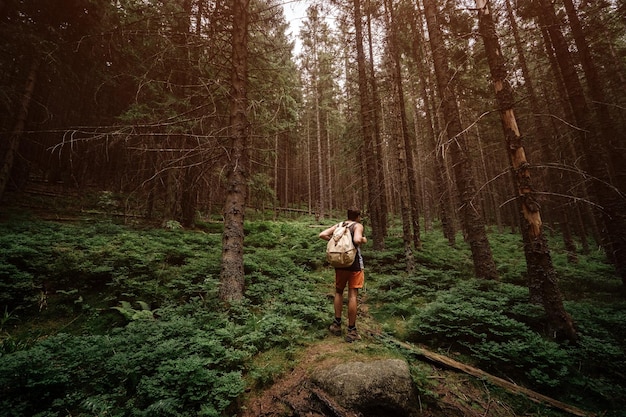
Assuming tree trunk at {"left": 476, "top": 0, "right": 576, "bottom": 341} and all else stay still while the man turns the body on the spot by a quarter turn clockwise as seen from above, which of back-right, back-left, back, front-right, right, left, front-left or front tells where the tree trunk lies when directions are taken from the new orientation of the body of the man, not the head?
front-left

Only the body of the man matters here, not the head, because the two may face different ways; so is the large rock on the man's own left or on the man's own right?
on the man's own right

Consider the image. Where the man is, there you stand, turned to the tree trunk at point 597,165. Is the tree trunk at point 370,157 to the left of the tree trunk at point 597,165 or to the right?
left

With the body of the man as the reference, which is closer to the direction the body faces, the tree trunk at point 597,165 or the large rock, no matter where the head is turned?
the tree trunk

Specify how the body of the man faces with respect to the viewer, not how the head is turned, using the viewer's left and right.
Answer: facing away from the viewer and to the right of the viewer

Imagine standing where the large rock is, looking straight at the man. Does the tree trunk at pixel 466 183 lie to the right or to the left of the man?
right

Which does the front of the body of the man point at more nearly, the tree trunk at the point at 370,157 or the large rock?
the tree trunk

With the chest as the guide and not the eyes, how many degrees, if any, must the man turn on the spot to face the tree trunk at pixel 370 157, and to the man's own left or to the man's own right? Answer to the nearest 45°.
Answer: approximately 45° to the man's own left

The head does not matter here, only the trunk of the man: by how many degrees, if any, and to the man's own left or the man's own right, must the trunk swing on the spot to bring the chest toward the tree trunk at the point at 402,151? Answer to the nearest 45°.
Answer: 0° — they already face it

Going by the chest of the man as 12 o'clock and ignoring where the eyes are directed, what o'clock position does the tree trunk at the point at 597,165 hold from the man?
The tree trunk is roughly at 1 o'clock from the man.

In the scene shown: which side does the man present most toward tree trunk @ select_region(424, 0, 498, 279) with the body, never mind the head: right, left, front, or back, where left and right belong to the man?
front
